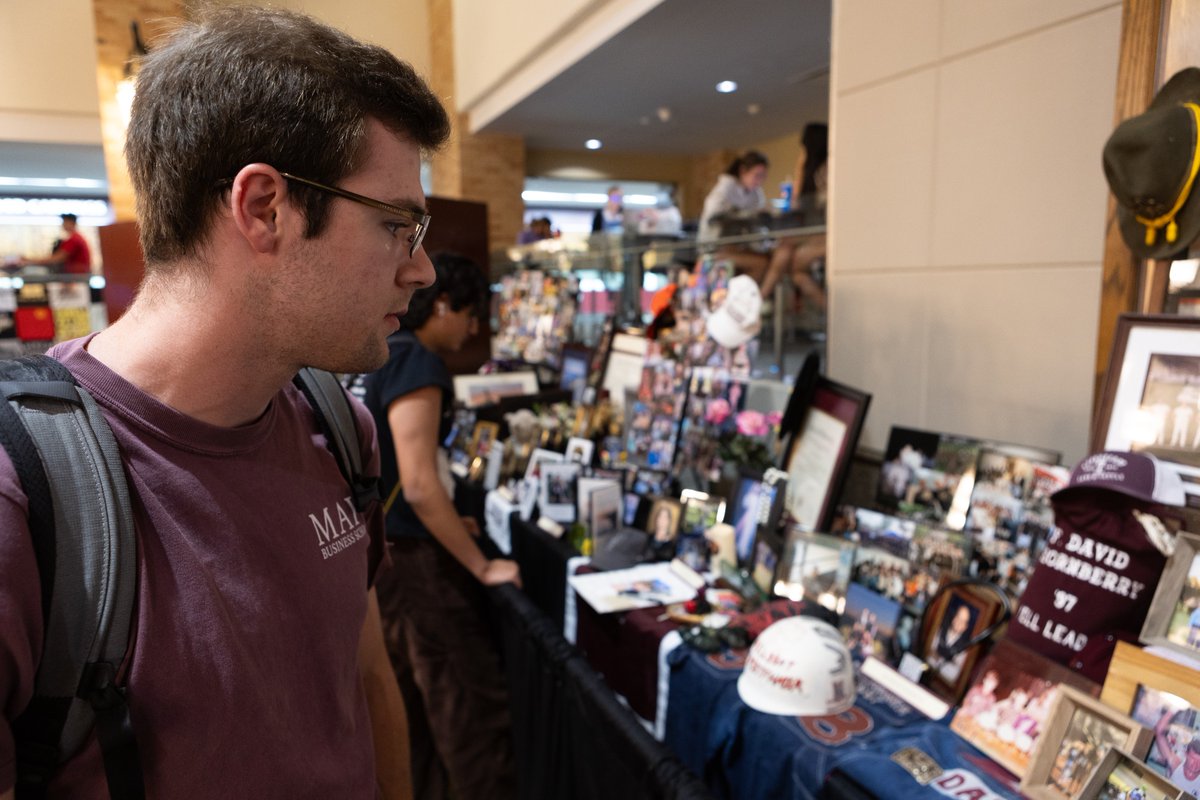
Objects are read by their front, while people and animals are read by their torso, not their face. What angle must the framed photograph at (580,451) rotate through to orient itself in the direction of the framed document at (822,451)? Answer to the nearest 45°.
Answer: approximately 90° to its left

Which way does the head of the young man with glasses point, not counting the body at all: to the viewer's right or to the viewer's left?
to the viewer's right

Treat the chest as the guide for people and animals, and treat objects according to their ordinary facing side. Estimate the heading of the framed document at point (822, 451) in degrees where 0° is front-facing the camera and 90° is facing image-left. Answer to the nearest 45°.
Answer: approximately 45°

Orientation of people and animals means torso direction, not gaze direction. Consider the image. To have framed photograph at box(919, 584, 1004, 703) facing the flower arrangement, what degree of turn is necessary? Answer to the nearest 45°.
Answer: approximately 90° to its right

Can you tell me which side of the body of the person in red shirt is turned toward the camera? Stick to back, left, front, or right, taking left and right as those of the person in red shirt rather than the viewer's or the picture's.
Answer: left

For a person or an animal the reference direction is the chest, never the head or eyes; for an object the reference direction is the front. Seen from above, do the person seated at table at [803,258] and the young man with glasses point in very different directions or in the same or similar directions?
very different directions

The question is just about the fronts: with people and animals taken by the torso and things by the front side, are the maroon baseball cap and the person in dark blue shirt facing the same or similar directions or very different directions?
very different directions

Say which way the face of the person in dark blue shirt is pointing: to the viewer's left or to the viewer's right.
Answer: to the viewer's right

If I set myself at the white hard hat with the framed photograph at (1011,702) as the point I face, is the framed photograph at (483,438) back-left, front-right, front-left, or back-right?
back-left
